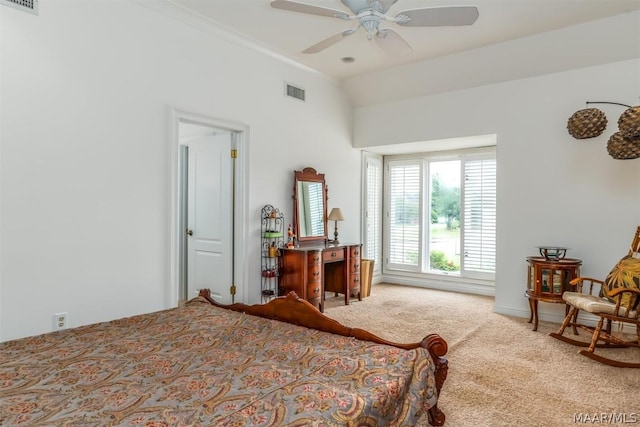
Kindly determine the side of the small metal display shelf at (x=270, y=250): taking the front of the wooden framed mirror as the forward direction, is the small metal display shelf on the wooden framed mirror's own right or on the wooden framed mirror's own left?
on the wooden framed mirror's own right

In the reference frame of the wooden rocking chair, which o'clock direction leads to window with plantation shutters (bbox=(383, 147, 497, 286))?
The window with plantation shutters is roughly at 3 o'clock from the wooden rocking chair.

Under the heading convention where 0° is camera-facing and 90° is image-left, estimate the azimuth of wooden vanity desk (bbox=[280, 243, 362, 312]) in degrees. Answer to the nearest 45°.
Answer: approximately 315°

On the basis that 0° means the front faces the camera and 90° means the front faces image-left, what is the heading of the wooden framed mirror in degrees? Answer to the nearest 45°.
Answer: approximately 315°

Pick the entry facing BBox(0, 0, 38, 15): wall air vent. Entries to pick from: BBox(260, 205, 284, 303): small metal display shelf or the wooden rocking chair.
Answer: the wooden rocking chair

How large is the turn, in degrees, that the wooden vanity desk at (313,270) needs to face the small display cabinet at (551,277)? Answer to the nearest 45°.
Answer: approximately 45° to its left

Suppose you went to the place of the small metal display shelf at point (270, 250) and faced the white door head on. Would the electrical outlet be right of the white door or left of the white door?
left

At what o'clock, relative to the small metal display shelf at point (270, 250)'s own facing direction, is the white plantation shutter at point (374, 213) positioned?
The white plantation shutter is roughly at 9 o'clock from the small metal display shelf.

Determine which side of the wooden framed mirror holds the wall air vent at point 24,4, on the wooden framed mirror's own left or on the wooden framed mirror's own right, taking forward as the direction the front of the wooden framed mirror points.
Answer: on the wooden framed mirror's own right
